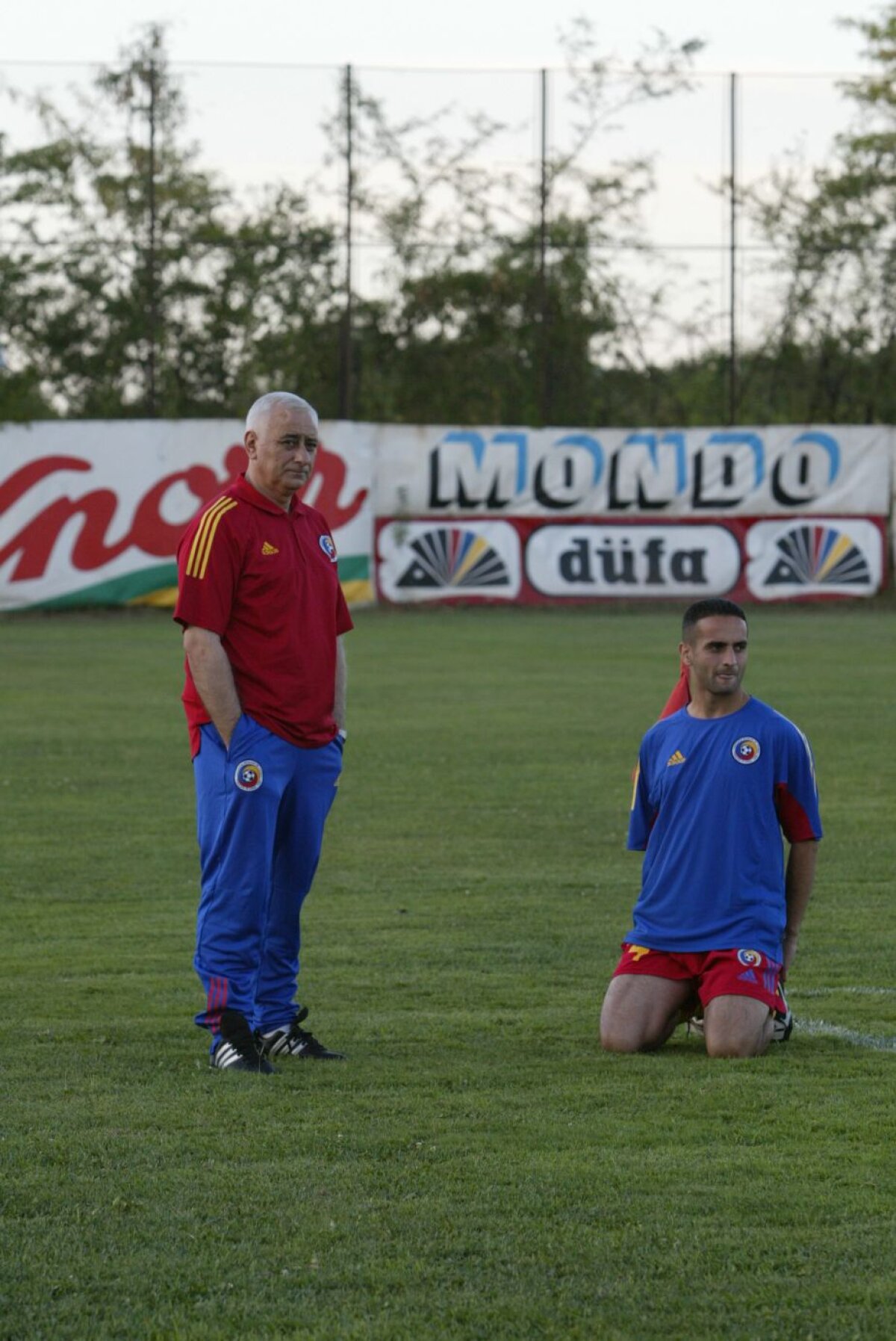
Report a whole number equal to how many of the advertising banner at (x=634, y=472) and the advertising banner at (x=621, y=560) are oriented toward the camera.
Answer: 2

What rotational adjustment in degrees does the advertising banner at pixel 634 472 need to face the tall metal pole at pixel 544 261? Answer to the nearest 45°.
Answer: approximately 135° to its right

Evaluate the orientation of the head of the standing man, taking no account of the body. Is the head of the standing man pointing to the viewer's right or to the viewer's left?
to the viewer's right

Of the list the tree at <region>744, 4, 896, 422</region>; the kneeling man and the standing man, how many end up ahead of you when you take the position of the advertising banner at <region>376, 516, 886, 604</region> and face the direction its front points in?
2

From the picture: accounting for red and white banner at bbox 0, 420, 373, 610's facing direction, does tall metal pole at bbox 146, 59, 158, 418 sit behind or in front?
behind

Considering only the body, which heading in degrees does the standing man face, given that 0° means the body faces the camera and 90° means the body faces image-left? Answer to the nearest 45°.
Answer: approximately 315°

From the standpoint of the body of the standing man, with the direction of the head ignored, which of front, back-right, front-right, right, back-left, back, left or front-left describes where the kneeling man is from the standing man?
front-left

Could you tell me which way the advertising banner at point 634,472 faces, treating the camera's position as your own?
facing the viewer

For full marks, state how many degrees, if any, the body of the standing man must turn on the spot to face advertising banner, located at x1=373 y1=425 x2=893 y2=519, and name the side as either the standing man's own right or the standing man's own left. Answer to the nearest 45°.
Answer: approximately 135° to the standing man's own left

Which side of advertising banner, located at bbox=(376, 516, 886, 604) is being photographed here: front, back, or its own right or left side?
front

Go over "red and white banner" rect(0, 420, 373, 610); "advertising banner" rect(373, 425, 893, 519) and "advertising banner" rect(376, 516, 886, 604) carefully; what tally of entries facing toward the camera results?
3

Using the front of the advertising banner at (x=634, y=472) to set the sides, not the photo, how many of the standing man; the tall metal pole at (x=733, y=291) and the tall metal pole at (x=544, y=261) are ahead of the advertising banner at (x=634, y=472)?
1

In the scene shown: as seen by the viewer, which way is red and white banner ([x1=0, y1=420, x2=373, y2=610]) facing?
toward the camera

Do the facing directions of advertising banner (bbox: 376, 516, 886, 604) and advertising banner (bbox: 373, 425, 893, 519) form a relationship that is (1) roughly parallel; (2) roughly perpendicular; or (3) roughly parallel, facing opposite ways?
roughly parallel

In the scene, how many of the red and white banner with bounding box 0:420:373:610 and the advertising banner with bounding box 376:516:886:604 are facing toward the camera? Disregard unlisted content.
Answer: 2
